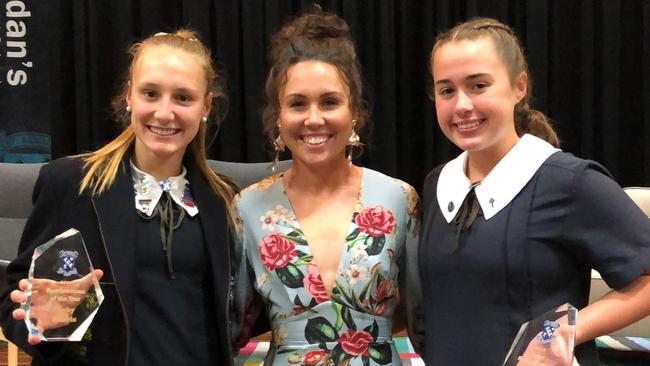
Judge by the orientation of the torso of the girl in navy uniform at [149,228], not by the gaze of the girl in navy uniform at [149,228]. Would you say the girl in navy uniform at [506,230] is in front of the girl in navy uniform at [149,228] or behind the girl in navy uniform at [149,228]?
in front

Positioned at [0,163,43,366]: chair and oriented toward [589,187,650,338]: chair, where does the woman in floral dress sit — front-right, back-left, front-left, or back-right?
front-right

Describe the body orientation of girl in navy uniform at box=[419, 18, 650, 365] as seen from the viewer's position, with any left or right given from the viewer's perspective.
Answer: facing the viewer and to the left of the viewer

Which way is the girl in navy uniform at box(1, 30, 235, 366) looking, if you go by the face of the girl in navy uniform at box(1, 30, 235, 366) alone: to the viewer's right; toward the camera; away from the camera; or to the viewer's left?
toward the camera

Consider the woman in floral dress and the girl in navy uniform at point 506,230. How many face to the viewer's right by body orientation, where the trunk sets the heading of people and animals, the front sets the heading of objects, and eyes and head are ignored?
0

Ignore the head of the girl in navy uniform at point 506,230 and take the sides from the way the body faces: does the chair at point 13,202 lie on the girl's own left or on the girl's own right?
on the girl's own right

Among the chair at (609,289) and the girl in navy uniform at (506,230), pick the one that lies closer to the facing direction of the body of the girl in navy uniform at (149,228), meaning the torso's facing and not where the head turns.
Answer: the girl in navy uniform

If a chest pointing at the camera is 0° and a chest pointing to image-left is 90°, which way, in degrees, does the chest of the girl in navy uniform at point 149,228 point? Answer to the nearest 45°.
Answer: approximately 315°

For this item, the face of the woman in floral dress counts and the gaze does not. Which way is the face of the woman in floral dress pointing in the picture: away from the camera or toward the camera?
toward the camera

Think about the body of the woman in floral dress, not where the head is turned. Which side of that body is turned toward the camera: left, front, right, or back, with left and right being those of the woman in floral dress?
front
